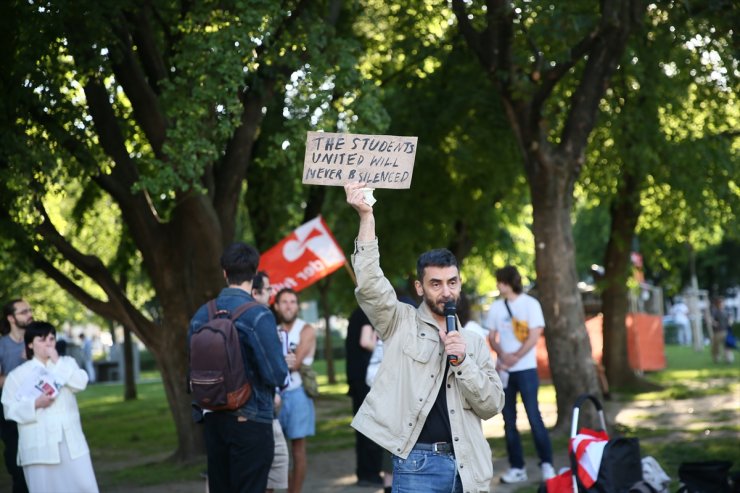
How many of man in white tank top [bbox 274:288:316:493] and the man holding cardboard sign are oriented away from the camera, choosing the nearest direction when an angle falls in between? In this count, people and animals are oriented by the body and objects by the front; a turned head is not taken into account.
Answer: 0

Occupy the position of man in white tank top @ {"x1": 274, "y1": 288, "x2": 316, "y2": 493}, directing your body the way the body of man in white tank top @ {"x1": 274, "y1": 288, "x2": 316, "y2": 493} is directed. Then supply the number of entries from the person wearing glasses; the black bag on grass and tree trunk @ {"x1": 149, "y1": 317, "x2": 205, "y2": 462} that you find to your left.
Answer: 1

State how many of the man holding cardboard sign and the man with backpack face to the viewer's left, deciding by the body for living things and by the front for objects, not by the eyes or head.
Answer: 0

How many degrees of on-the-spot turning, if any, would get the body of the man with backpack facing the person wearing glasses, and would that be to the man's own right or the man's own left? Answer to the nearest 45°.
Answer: approximately 90° to the man's own left

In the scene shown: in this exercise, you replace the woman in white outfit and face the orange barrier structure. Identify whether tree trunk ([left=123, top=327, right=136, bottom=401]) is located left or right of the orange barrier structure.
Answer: left

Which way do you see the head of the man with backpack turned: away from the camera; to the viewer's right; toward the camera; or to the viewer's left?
away from the camera

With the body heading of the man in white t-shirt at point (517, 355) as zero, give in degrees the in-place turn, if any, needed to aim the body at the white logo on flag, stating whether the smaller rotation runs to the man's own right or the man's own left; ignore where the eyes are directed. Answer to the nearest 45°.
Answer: approximately 90° to the man's own right

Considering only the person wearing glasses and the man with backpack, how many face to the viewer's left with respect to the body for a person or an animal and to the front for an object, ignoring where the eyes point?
0

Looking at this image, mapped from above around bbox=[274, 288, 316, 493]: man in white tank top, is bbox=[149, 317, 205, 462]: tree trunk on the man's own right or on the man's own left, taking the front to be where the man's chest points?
on the man's own right

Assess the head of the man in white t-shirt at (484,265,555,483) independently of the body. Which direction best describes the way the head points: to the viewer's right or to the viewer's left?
to the viewer's left

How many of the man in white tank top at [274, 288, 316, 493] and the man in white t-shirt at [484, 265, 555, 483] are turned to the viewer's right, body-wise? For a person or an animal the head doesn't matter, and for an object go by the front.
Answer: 0
